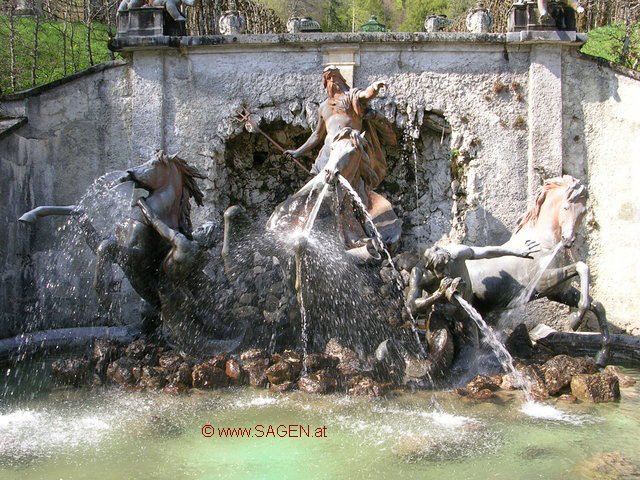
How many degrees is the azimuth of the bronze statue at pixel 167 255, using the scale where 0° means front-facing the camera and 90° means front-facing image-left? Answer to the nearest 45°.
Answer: approximately 90°

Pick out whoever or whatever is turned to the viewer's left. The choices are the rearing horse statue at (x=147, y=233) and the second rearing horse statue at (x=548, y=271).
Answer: the rearing horse statue

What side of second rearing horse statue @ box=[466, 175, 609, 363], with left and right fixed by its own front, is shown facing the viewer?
right

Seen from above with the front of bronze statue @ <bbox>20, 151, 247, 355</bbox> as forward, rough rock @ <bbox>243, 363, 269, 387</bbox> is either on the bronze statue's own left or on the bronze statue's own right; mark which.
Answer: on the bronze statue's own left

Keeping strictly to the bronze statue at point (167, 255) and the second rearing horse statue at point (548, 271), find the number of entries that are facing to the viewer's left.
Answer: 1

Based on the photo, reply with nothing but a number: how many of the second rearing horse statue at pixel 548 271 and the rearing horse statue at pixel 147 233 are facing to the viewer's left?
1

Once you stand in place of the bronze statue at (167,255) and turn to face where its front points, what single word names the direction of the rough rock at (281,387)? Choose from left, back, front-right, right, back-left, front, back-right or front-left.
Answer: back-left

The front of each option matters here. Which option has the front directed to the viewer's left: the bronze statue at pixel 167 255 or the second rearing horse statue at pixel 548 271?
the bronze statue

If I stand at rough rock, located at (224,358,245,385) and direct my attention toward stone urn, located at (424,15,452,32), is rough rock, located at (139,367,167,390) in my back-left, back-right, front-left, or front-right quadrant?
back-left
